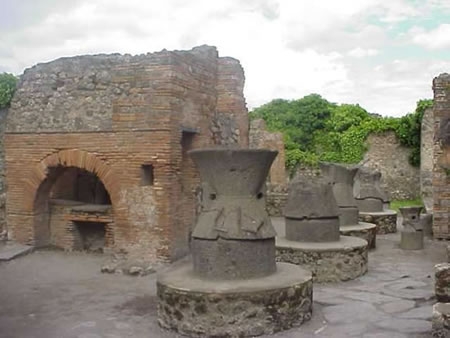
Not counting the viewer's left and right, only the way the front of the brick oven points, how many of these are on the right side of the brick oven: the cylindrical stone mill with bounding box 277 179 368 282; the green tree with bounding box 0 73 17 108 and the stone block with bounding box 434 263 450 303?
1

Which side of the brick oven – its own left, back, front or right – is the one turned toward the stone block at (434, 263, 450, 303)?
left

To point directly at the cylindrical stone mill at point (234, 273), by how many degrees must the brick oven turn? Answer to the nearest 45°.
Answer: approximately 45° to its left

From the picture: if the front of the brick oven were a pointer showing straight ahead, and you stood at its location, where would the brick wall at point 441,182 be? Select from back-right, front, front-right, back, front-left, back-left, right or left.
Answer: back-left

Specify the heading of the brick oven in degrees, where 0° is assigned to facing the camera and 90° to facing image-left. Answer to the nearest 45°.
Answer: approximately 45°

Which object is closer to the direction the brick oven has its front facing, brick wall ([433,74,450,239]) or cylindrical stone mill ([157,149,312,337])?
the cylindrical stone mill

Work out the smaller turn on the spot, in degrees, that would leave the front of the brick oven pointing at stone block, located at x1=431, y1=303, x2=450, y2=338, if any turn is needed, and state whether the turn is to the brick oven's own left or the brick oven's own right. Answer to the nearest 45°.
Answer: approximately 90° to the brick oven's own left

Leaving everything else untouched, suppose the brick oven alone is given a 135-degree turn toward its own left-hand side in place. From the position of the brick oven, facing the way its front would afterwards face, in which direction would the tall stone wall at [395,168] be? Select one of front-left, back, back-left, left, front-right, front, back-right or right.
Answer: front-left

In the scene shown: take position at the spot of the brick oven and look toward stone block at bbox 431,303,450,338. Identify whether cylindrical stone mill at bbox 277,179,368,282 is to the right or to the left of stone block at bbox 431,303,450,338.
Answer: left

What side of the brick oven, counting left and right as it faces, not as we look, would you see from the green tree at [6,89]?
right
